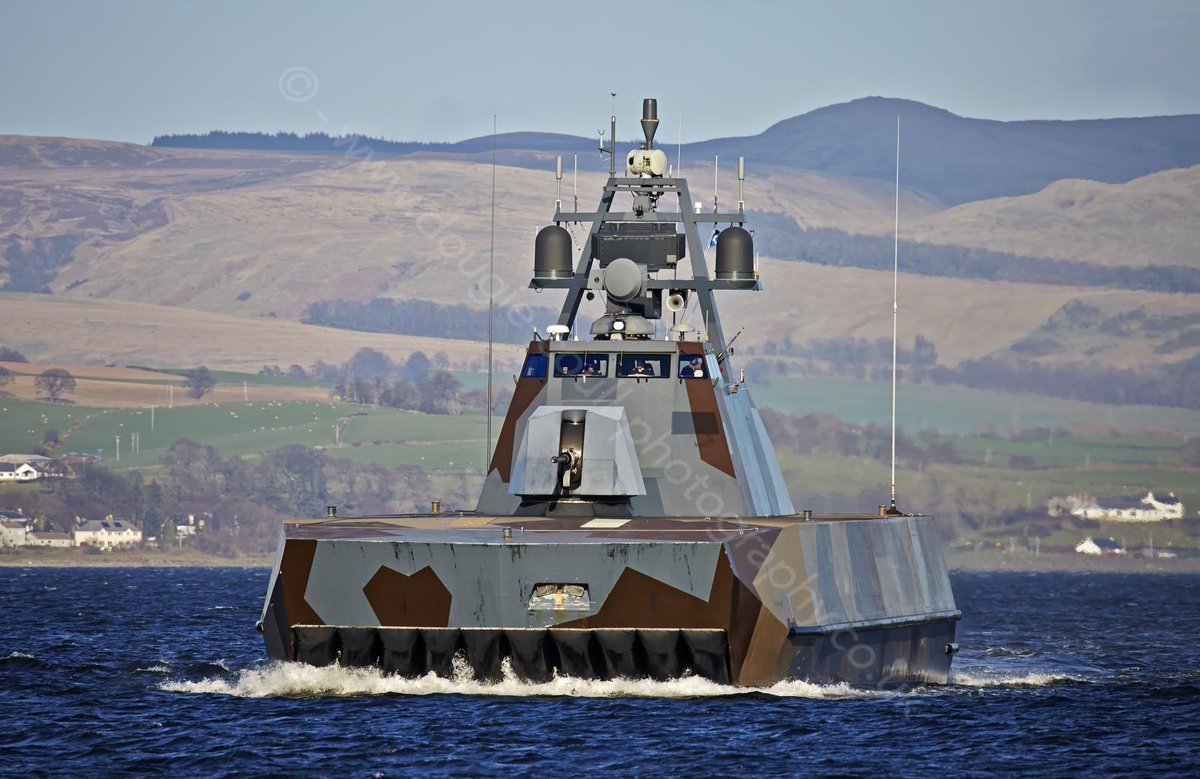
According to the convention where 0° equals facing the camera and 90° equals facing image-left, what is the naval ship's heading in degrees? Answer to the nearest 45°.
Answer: approximately 0°
